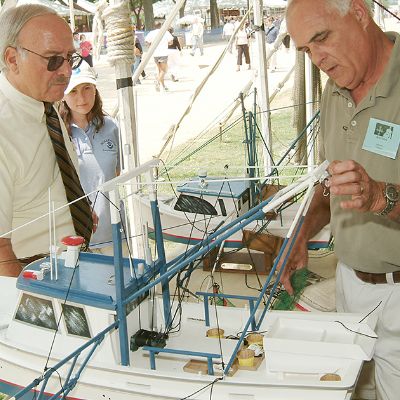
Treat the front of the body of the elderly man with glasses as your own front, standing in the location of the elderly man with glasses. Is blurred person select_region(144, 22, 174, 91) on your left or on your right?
on your left

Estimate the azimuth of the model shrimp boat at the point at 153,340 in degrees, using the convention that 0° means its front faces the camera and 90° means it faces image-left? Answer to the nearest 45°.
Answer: approximately 90°

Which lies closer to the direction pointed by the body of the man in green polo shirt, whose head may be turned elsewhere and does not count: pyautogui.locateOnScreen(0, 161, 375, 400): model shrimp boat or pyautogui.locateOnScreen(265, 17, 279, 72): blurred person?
the model shrimp boat

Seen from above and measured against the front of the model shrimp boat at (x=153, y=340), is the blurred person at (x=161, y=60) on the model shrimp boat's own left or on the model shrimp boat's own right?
on the model shrimp boat's own right

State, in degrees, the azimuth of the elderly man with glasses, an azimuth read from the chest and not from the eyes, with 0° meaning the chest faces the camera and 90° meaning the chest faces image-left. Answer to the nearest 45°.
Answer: approximately 315°

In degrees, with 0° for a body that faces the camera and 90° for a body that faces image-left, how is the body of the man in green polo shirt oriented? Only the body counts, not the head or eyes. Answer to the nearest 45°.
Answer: approximately 45°

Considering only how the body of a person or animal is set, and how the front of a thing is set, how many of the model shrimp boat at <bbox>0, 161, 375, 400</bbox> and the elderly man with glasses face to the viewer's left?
1

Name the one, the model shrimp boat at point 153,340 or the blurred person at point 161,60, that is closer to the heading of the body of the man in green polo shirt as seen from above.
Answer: the model shrimp boat

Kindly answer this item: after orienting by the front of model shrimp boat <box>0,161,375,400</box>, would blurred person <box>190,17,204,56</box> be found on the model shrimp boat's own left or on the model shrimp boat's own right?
on the model shrimp boat's own right

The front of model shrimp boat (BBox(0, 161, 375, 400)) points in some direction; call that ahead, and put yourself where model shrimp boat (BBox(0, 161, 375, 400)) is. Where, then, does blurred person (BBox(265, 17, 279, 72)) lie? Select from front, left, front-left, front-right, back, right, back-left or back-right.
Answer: right
